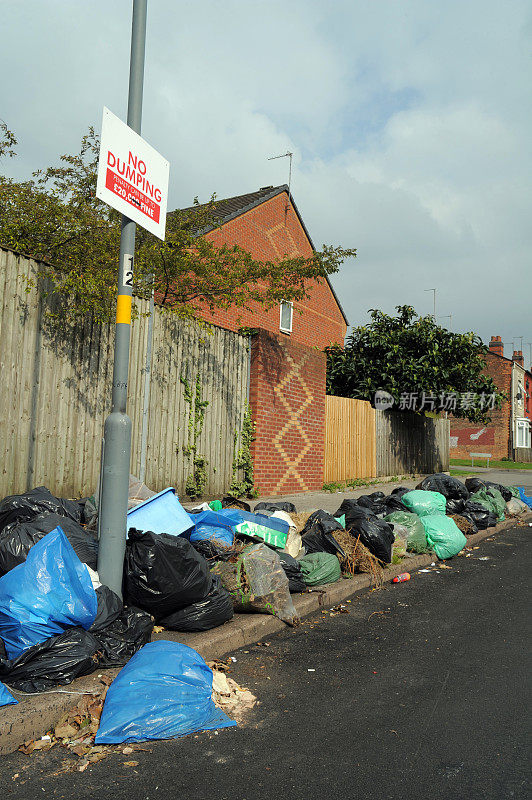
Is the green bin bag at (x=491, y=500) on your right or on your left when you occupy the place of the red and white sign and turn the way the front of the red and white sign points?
on your left

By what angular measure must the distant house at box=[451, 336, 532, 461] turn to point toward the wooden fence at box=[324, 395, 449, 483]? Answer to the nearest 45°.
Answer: approximately 45° to its right

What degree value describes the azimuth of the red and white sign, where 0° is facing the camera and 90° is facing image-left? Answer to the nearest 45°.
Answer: approximately 315°

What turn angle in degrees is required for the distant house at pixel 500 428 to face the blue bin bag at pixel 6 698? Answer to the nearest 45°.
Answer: approximately 45° to its right

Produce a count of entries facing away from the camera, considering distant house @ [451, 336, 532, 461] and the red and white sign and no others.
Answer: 0

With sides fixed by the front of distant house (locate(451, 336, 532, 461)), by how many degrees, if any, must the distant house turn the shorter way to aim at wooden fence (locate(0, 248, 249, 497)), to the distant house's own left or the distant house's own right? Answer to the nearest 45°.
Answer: approximately 45° to the distant house's own right

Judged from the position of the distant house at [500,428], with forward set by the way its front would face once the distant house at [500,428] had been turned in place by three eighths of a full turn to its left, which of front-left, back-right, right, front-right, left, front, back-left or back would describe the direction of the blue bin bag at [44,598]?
back

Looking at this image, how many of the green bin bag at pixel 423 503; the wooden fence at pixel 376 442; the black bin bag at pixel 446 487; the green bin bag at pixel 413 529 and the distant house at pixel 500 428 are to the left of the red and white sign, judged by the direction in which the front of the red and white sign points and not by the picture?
5
